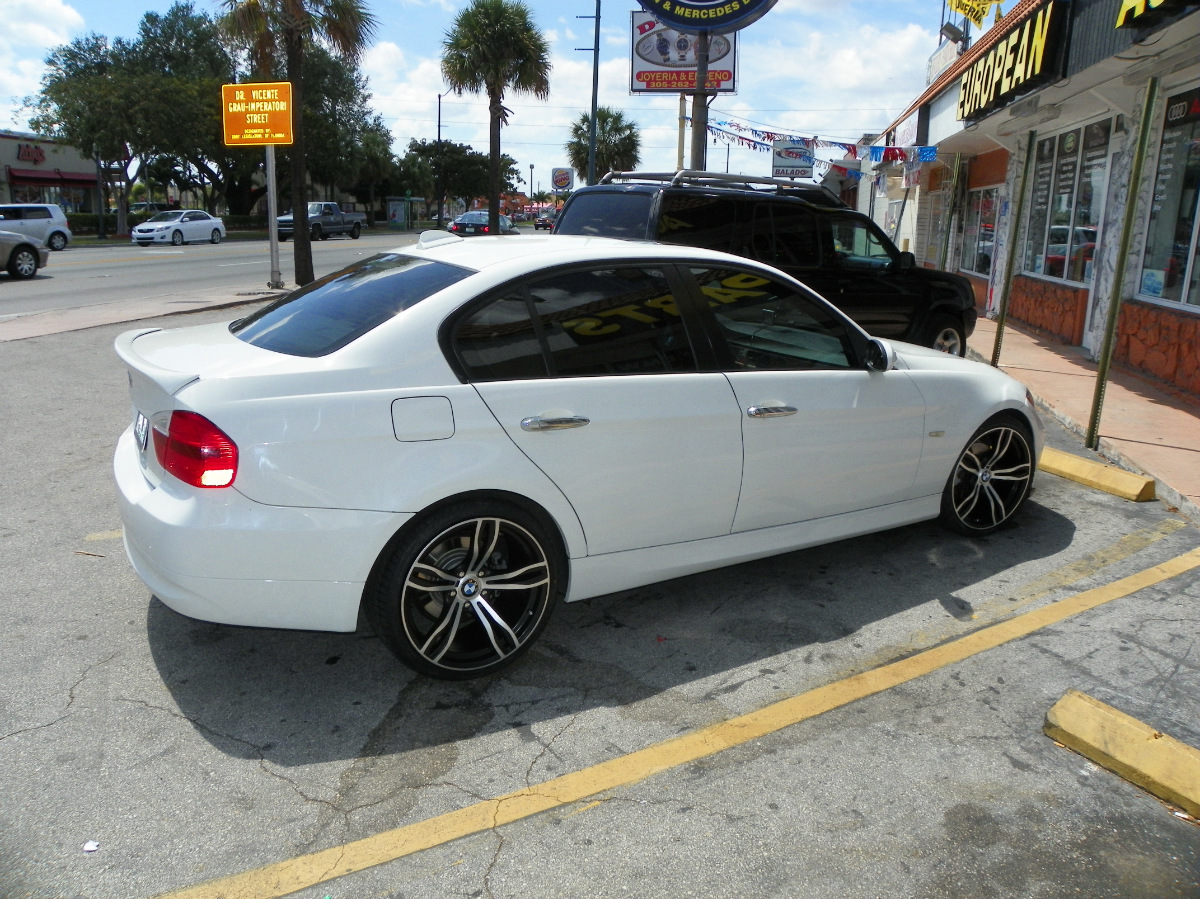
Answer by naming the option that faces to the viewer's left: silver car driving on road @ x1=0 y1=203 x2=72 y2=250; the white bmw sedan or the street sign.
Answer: the silver car driving on road

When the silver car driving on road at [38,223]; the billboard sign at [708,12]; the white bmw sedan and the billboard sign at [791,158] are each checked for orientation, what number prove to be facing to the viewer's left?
1

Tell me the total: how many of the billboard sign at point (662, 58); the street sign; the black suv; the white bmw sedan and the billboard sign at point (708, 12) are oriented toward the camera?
3

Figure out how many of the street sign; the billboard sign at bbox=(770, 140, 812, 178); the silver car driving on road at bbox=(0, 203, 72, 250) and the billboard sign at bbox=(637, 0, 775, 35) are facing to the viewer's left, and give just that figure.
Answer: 1

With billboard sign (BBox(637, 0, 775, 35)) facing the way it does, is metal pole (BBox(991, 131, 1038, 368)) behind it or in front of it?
in front

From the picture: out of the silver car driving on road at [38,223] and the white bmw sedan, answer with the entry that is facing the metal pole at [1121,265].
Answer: the white bmw sedan

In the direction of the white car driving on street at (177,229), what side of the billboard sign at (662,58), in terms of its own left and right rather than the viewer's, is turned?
right

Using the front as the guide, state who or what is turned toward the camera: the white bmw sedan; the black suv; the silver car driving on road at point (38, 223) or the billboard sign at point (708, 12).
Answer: the billboard sign

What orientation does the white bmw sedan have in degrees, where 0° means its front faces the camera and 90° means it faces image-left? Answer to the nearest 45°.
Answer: approximately 225°

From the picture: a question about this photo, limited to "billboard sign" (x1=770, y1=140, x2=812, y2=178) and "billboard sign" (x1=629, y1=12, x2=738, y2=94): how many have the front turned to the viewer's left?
0

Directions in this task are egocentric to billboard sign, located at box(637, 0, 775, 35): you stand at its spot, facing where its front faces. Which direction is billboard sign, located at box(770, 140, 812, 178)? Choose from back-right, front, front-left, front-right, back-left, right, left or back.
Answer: back

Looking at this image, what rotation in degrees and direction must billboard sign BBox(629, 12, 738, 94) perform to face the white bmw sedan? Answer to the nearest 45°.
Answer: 0° — it already faces it

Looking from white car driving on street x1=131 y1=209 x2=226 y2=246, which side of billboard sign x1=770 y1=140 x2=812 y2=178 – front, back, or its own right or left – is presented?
right
